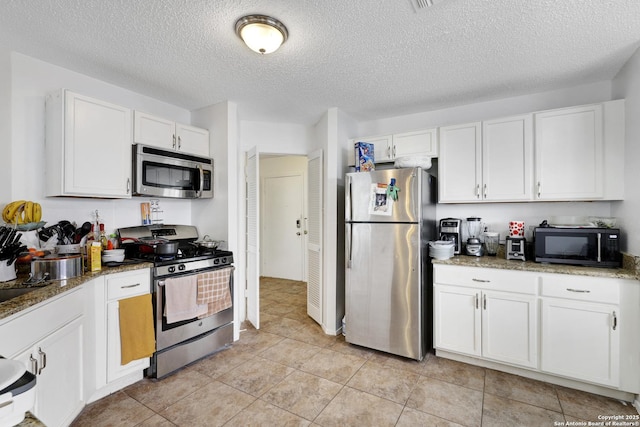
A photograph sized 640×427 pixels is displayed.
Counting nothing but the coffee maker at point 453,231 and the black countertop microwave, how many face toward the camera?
2

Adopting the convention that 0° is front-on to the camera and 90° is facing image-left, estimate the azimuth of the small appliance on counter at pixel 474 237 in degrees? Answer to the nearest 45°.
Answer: approximately 0°

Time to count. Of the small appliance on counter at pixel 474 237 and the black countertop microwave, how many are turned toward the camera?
2

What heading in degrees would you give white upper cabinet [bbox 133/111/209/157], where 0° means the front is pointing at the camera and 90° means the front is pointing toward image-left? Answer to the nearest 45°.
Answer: approximately 315°
